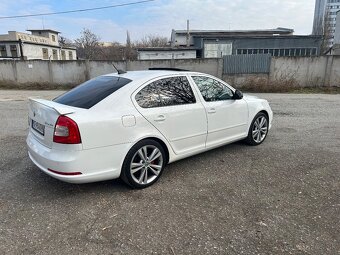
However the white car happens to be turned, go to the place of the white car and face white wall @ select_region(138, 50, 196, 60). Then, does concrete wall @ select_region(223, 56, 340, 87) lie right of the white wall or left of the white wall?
right

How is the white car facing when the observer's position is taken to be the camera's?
facing away from the viewer and to the right of the viewer

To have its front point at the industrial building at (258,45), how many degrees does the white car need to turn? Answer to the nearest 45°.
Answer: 0° — it already faces it

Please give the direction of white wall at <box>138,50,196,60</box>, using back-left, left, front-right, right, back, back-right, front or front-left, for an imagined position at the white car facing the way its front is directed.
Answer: front-left

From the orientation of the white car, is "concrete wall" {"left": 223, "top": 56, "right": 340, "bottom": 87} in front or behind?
in front

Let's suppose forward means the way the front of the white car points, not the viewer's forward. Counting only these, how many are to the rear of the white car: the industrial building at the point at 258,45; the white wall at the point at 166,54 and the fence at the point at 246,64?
0

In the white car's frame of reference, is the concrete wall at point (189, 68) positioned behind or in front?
in front

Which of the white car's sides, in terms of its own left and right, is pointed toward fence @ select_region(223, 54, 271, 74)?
front
